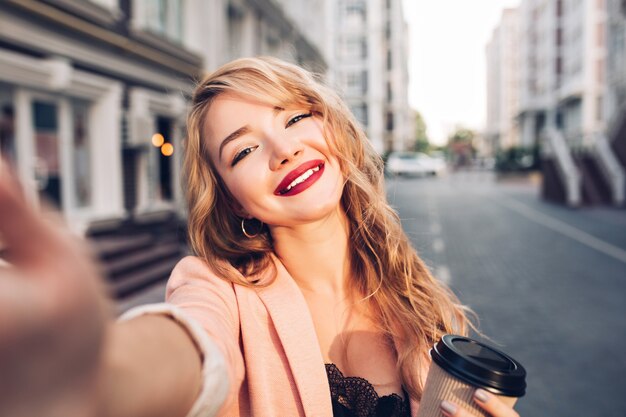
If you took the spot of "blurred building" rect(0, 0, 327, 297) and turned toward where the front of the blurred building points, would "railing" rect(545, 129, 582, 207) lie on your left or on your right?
on your left

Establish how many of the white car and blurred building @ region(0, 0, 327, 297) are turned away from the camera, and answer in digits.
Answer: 0

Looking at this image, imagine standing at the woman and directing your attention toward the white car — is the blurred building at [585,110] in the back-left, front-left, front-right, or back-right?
front-right

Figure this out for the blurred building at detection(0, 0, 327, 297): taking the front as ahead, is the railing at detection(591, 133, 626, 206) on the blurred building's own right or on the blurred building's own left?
on the blurred building's own left

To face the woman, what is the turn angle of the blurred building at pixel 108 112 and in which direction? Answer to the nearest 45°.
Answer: approximately 45° to its right

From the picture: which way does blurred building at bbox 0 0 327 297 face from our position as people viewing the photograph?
facing the viewer and to the right of the viewer
